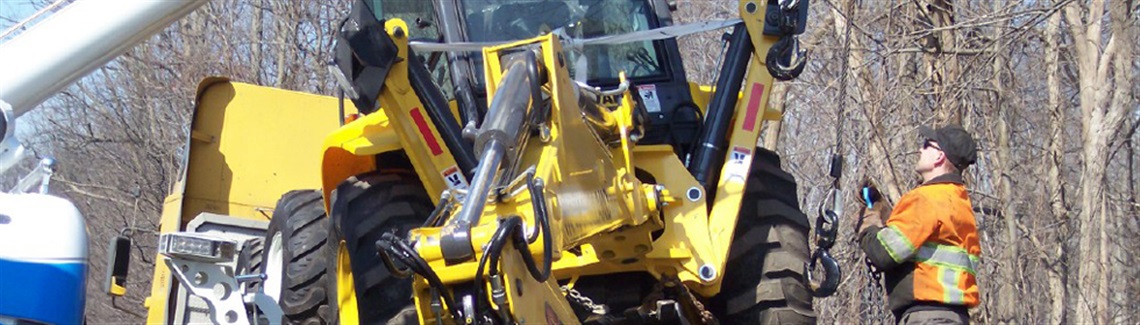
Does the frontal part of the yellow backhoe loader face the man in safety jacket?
no

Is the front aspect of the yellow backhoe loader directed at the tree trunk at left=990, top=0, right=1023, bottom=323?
no

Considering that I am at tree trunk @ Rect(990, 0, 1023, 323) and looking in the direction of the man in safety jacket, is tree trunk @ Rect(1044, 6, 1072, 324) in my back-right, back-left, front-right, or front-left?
back-left

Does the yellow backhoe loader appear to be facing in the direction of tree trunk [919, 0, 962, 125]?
no

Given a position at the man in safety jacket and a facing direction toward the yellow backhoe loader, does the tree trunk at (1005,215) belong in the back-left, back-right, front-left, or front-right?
back-right

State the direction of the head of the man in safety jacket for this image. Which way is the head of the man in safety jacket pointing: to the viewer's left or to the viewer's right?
to the viewer's left
